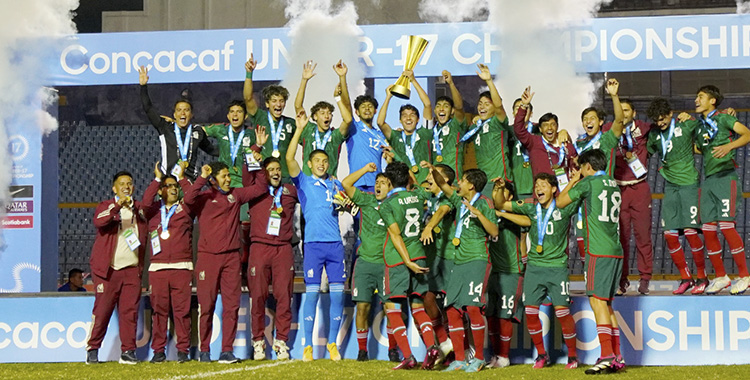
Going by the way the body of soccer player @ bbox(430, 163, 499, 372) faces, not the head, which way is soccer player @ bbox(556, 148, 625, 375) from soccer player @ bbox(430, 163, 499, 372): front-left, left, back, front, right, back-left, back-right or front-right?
back-left

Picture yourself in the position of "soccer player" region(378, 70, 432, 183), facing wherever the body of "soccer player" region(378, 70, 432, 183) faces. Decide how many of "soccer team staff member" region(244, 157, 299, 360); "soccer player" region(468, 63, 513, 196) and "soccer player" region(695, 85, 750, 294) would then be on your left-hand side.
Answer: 2

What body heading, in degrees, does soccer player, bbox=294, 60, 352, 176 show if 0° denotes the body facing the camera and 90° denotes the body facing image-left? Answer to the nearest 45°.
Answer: approximately 0°

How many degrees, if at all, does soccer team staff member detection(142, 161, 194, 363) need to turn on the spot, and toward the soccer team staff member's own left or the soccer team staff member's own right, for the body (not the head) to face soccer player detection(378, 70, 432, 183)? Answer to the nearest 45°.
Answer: approximately 90° to the soccer team staff member's own left
